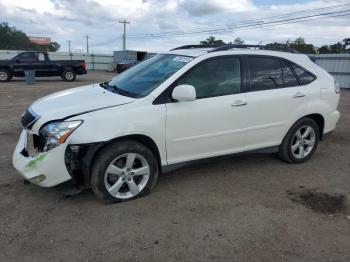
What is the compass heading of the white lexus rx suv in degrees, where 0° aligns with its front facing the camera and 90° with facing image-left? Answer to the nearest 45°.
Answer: approximately 45°

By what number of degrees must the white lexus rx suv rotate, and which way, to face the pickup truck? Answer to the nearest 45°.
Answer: approximately 90° to its right

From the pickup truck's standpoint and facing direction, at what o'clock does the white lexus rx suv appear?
The white lexus rx suv is roughly at 9 o'clock from the pickup truck.

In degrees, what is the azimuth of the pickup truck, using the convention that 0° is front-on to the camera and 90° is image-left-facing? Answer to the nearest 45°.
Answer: approximately 90°

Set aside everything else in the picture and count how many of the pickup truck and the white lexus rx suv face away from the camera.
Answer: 0
